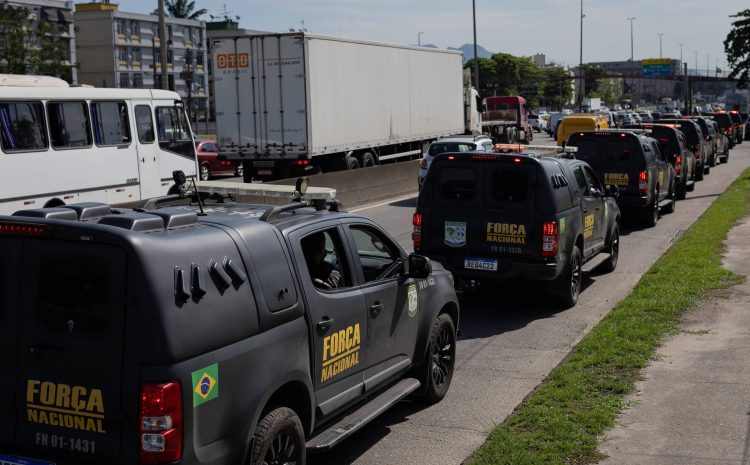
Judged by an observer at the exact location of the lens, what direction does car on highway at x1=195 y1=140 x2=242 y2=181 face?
facing away from the viewer and to the right of the viewer

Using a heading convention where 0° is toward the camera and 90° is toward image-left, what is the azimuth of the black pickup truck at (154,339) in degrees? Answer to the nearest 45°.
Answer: approximately 225°

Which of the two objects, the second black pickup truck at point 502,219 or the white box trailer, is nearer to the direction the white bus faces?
the white box trailer

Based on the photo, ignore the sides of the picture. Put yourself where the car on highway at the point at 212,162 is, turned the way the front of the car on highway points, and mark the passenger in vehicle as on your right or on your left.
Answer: on your right

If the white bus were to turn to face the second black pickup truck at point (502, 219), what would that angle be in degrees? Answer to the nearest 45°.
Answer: approximately 90° to its right

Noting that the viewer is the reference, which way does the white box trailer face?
facing away from the viewer and to the right of the viewer

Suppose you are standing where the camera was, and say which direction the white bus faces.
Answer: facing away from the viewer and to the right of the viewer
